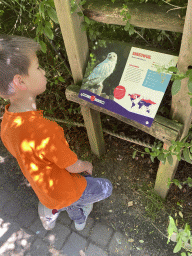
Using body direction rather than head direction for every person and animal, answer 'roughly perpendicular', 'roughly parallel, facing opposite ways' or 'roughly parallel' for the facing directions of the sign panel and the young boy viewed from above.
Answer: roughly parallel, facing opposite ways

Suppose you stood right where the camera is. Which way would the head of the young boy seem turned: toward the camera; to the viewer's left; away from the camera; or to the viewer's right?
to the viewer's right

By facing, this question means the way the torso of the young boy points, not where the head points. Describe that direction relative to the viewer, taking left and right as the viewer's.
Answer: facing away from the viewer and to the right of the viewer

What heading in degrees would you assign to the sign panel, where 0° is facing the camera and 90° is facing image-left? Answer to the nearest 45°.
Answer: approximately 45°

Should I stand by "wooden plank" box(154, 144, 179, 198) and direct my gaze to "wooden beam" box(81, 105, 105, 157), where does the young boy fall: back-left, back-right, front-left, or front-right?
front-left

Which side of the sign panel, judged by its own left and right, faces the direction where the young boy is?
front
